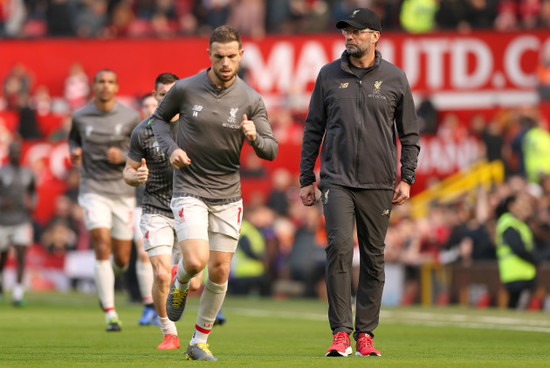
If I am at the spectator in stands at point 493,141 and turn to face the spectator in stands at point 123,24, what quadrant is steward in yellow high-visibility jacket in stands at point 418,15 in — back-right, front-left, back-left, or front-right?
front-right

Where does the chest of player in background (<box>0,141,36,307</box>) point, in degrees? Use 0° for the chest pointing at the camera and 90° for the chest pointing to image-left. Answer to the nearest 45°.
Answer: approximately 0°

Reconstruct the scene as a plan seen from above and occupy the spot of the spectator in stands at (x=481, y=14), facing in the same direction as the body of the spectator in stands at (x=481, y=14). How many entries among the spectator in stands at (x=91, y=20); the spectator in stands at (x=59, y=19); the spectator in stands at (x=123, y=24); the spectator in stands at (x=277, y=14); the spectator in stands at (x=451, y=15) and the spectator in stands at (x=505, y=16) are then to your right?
5

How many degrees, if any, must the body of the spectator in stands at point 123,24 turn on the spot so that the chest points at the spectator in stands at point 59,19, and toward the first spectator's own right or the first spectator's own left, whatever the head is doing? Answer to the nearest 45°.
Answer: approximately 90° to the first spectator's own right

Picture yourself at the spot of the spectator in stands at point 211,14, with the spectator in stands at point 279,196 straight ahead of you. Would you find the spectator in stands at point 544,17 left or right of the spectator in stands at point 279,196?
left

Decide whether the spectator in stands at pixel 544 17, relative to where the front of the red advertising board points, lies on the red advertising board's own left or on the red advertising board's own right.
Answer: on the red advertising board's own left

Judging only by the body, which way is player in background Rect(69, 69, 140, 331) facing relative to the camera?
toward the camera

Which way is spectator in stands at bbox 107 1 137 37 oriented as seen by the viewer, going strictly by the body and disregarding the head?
toward the camera
